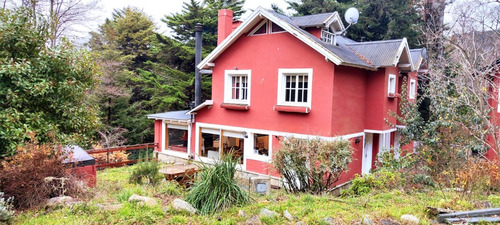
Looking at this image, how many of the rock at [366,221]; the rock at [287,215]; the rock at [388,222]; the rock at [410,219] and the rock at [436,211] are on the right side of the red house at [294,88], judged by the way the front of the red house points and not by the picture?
0

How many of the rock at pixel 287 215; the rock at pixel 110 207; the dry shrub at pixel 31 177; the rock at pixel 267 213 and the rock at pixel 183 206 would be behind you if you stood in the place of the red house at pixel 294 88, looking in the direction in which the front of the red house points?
0

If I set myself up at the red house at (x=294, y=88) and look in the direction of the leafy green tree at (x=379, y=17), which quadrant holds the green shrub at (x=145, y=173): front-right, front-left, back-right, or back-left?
back-left

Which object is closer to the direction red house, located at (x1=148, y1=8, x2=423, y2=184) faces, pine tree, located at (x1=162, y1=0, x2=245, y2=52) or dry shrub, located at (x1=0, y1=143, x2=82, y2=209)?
the dry shrub

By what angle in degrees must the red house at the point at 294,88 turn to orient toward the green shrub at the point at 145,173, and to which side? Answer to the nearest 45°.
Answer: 0° — it already faces it

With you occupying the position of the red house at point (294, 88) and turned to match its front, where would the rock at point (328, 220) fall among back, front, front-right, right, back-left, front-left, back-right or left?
front-left

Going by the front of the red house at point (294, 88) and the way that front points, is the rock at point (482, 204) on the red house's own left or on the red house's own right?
on the red house's own left

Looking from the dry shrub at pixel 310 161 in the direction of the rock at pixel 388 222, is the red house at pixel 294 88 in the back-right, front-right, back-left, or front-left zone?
back-left

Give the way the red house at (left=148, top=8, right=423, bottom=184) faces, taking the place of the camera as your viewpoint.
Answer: facing the viewer and to the left of the viewer

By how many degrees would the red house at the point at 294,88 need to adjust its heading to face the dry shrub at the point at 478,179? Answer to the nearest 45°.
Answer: approximately 90° to its left

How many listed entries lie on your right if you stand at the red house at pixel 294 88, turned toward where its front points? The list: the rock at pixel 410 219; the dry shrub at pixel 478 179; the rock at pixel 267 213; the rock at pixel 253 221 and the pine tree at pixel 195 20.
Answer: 1

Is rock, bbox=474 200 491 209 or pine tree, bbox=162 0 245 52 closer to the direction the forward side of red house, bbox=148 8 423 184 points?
the rock
